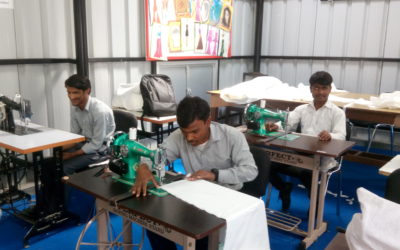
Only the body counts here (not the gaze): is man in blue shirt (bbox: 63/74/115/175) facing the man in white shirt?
no

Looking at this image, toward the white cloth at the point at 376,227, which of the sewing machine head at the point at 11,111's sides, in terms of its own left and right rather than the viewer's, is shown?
right

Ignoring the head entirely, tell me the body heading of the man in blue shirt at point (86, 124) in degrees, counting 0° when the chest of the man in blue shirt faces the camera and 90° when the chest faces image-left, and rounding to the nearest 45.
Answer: approximately 45°

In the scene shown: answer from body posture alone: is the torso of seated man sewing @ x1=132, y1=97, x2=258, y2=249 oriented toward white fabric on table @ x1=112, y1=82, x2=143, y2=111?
no

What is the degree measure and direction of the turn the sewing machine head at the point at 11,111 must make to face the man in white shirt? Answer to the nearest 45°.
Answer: approximately 45° to its right

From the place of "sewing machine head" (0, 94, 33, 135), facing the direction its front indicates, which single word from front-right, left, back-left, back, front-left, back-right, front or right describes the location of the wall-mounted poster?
front

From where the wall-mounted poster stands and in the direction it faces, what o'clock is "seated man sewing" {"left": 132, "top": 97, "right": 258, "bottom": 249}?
The seated man sewing is roughly at 12 o'clock from the wall-mounted poster.

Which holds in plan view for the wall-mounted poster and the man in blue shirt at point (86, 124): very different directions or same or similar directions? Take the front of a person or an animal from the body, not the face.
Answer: same or similar directions

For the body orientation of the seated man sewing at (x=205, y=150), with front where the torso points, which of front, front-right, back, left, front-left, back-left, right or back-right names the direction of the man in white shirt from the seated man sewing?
back

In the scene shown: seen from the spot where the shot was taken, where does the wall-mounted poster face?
facing the viewer

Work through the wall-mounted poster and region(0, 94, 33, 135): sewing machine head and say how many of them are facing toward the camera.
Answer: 1

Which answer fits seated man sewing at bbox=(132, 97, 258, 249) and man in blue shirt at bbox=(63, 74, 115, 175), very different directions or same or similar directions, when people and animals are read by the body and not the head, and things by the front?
same or similar directions

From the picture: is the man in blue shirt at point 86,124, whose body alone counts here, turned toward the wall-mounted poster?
no

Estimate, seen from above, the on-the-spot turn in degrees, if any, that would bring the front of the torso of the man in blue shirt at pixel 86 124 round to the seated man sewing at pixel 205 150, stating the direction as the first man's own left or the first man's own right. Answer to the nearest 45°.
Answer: approximately 90° to the first man's own left

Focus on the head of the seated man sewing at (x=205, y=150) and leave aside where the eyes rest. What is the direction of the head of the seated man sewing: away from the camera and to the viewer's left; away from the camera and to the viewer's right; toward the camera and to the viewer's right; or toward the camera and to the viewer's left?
toward the camera and to the viewer's left

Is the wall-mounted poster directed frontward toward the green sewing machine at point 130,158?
yes

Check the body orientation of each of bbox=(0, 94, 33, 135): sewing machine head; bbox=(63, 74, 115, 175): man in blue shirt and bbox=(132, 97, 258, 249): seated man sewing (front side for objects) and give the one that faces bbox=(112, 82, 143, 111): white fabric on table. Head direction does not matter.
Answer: the sewing machine head

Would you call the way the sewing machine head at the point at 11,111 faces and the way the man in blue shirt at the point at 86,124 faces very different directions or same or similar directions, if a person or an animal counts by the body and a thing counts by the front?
very different directions

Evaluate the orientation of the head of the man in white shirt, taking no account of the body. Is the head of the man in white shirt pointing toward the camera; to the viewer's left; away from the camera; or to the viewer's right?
toward the camera
